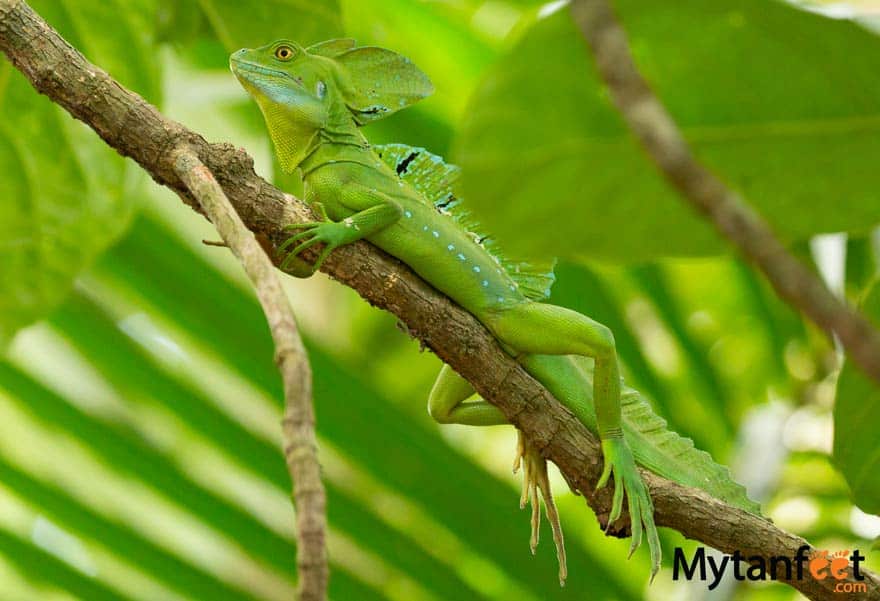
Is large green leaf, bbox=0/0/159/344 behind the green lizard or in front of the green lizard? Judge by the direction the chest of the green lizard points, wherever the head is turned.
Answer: in front

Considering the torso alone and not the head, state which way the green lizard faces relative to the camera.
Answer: to the viewer's left
